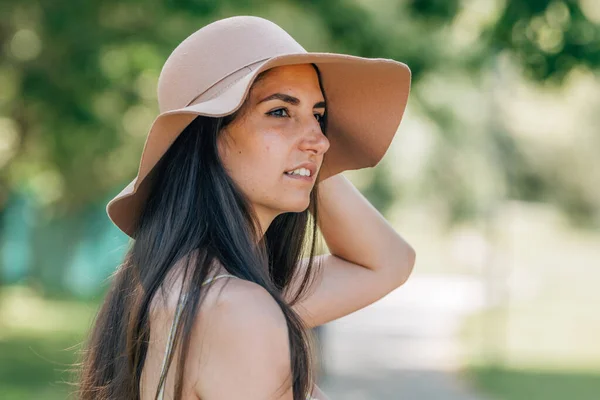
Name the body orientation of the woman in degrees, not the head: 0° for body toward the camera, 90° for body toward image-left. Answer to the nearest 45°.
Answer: approximately 270°
